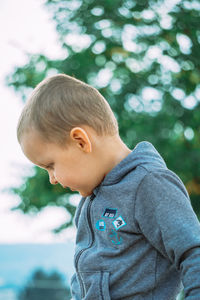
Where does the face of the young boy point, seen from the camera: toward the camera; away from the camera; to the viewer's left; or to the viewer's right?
to the viewer's left

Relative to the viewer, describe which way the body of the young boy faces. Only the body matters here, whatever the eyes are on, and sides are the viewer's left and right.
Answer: facing the viewer and to the left of the viewer
